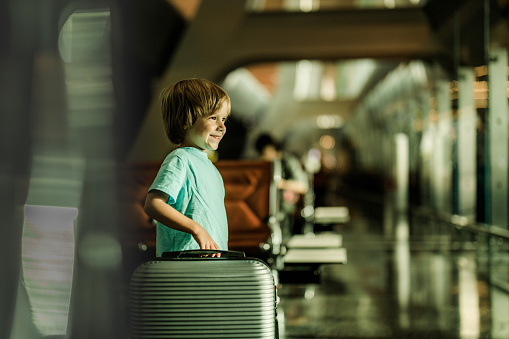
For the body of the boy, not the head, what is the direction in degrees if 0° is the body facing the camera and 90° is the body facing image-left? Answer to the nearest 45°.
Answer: approximately 315°

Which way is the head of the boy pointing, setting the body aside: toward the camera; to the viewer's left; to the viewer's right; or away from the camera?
to the viewer's right

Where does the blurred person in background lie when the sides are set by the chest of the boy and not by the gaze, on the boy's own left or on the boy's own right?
on the boy's own left
